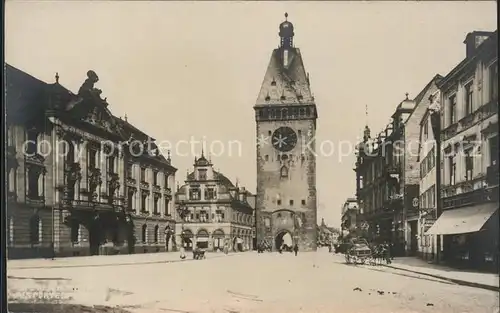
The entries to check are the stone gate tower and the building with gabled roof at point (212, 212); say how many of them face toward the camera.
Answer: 2

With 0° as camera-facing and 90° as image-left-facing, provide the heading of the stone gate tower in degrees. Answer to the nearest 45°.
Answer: approximately 0°

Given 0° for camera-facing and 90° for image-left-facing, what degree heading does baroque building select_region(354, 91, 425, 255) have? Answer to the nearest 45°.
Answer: approximately 45°

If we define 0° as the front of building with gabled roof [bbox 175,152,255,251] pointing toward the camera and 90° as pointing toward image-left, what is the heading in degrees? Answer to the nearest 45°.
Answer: approximately 0°
